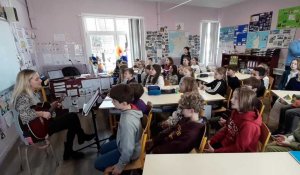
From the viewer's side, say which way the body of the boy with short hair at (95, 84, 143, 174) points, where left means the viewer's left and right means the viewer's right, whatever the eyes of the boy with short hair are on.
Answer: facing to the left of the viewer

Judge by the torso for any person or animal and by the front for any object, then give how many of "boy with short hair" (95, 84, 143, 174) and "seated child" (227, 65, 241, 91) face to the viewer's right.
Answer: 0

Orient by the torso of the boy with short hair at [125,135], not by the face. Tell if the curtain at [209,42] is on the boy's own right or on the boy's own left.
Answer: on the boy's own right

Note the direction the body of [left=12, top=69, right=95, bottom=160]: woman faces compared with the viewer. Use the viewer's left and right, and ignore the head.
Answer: facing to the right of the viewer

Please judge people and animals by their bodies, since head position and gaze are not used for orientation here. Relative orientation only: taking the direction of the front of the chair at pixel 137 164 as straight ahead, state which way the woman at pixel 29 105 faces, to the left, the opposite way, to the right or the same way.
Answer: the opposite way

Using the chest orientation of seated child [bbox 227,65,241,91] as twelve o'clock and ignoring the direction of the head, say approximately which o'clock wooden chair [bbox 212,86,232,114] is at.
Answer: The wooden chair is roughly at 9 o'clock from the seated child.

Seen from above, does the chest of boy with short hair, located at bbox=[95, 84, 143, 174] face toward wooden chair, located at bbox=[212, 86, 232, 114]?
no

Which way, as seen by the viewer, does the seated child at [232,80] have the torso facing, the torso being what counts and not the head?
to the viewer's left

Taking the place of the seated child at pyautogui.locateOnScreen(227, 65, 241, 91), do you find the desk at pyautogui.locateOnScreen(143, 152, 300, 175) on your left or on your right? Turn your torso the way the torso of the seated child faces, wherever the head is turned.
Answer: on your left

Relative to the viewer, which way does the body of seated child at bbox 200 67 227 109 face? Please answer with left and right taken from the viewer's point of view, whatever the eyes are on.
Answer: facing to the left of the viewer

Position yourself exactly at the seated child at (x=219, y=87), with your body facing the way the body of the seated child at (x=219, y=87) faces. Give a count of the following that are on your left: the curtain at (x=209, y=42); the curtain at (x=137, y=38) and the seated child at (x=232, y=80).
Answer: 0

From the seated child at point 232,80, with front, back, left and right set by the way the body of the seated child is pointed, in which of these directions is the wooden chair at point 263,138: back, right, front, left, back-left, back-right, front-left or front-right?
left

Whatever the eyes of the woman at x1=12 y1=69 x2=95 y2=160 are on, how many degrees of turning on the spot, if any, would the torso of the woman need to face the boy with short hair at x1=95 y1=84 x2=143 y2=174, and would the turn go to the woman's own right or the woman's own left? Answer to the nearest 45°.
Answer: approximately 45° to the woman's own right

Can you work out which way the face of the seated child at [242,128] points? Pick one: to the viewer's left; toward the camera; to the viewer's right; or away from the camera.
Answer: to the viewer's left
